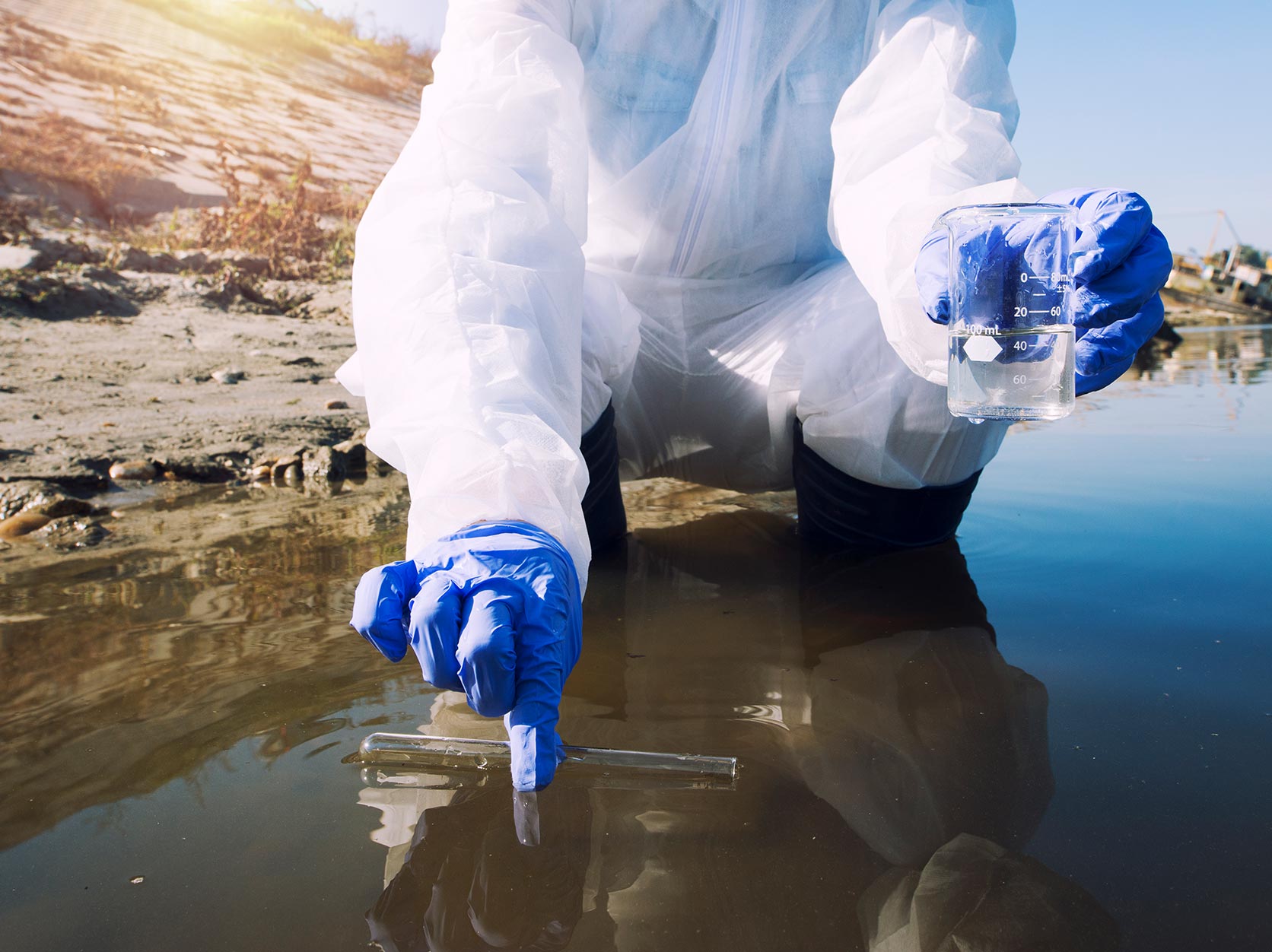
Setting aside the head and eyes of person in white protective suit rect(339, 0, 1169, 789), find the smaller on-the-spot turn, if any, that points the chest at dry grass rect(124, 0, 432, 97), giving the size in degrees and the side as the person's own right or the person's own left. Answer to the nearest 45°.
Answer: approximately 135° to the person's own right

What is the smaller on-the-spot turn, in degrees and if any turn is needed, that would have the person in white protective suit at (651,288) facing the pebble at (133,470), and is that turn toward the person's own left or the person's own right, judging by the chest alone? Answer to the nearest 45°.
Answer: approximately 135° to the person's own right

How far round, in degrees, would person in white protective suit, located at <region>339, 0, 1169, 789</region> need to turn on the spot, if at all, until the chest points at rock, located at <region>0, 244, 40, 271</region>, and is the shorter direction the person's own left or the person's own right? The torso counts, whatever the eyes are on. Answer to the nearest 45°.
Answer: approximately 135° to the person's own right

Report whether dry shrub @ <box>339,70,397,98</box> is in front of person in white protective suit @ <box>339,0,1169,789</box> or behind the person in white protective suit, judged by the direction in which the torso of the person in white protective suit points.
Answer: behind

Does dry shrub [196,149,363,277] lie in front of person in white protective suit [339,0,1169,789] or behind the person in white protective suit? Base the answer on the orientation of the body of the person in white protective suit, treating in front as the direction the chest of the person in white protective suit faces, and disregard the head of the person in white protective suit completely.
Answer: behind

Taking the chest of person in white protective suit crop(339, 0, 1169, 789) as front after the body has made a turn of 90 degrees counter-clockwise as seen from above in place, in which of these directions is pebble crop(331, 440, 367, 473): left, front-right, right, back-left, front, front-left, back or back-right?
back-left

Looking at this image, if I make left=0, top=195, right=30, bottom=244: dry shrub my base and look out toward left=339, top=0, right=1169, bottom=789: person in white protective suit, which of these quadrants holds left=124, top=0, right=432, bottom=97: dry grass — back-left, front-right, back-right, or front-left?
back-left

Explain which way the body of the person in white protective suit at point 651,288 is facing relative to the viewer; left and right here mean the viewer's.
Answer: facing the viewer

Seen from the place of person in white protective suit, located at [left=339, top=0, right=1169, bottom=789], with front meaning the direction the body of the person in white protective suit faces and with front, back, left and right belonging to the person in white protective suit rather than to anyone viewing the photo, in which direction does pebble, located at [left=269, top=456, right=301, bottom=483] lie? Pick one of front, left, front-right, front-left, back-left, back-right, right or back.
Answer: back-right

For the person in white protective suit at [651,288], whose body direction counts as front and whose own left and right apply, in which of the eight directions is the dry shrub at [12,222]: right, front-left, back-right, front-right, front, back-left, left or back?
back-right
